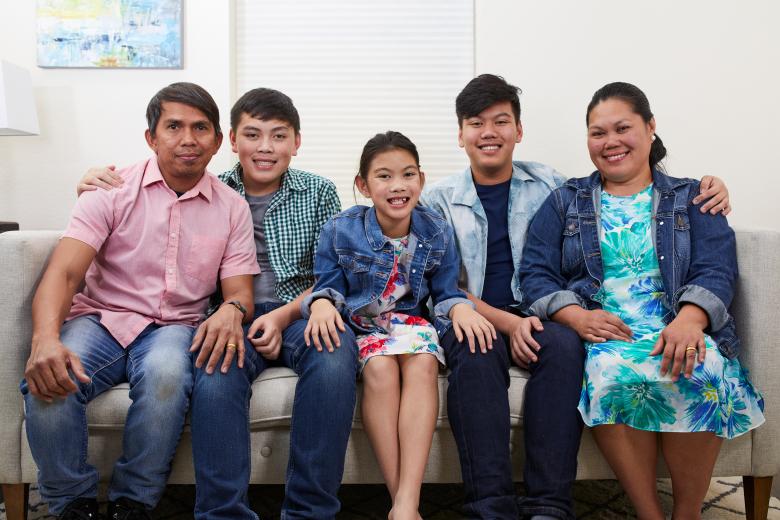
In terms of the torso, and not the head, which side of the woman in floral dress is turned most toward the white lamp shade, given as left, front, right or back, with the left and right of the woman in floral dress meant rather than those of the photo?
right

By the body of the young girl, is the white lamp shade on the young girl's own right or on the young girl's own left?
on the young girl's own right

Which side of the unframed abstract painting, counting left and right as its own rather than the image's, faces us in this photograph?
front

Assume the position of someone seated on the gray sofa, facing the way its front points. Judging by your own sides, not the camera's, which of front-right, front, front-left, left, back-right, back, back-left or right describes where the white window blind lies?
back

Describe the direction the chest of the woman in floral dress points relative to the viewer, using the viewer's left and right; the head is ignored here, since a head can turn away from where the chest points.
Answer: facing the viewer

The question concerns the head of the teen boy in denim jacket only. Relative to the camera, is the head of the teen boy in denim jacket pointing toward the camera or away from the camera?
toward the camera

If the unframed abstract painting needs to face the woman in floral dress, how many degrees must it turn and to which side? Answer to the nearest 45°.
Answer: approximately 45° to its left

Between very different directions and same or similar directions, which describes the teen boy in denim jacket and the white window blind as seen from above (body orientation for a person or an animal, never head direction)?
same or similar directions

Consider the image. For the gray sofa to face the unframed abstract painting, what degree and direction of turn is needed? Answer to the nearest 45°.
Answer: approximately 135° to its right

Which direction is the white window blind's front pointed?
toward the camera

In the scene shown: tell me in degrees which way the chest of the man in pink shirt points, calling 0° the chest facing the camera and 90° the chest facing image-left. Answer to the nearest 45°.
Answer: approximately 0°

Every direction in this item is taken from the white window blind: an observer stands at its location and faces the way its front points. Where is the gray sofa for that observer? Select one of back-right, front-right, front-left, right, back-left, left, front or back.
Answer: front

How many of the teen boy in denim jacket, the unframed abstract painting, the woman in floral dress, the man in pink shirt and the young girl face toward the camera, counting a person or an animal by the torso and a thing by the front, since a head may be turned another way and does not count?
5

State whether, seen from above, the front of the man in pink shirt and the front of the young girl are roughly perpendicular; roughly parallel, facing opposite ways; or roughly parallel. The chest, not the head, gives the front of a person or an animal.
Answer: roughly parallel

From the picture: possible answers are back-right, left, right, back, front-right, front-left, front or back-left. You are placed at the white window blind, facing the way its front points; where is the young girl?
front

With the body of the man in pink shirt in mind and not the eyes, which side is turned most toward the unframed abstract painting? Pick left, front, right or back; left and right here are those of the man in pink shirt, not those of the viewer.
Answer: back
